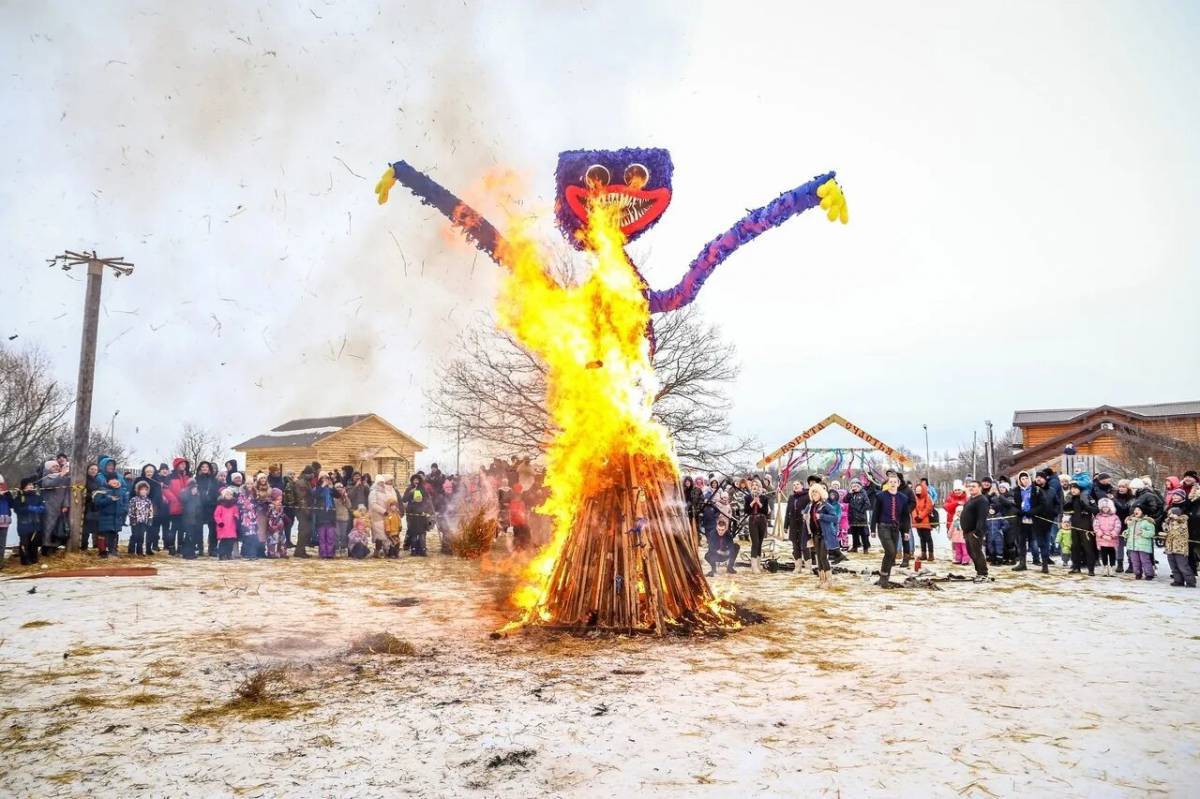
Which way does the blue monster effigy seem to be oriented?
toward the camera

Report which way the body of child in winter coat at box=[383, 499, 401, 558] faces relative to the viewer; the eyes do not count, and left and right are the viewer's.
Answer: facing the viewer

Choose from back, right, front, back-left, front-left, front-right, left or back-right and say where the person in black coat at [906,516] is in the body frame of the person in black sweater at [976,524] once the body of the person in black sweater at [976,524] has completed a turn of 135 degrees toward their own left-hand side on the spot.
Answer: back-left

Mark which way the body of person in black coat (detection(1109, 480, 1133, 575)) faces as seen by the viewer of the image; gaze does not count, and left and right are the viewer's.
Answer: facing the viewer and to the left of the viewer

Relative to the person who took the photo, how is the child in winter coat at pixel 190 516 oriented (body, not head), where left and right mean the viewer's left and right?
facing the viewer and to the right of the viewer

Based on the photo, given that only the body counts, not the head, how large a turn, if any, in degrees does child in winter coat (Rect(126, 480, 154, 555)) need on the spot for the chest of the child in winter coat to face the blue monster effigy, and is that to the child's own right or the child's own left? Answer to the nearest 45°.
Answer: approximately 45° to the child's own left

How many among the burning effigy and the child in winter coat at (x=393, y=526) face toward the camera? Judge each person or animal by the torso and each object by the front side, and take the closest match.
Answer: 2

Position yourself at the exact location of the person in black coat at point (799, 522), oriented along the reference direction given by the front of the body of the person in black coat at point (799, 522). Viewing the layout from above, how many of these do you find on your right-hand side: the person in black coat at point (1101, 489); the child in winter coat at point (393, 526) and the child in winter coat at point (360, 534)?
2
